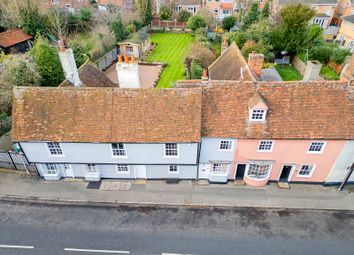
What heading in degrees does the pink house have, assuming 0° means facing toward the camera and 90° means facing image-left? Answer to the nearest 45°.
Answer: approximately 0°

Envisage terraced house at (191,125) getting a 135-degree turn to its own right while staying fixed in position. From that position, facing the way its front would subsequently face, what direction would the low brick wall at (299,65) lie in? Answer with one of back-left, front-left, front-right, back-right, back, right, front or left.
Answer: right

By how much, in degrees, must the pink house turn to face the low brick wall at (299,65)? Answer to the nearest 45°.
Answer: approximately 180°

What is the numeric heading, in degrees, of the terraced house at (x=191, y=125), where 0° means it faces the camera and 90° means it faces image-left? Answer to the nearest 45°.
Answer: approximately 0°

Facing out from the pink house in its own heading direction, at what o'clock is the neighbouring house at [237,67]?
The neighbouring house is roughly at 5 o'clock from the pink house.

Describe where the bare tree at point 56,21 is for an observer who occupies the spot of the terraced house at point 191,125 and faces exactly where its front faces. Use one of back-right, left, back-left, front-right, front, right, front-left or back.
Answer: back-right

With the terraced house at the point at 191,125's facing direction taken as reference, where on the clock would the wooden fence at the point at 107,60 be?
The wooden fence is roughly at 5 o'clock from the terraced house.

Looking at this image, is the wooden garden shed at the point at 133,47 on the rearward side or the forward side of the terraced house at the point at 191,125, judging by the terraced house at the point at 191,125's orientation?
on the rearward side

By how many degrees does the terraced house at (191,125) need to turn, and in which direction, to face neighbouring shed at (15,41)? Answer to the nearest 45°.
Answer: approximately 135° to its right
